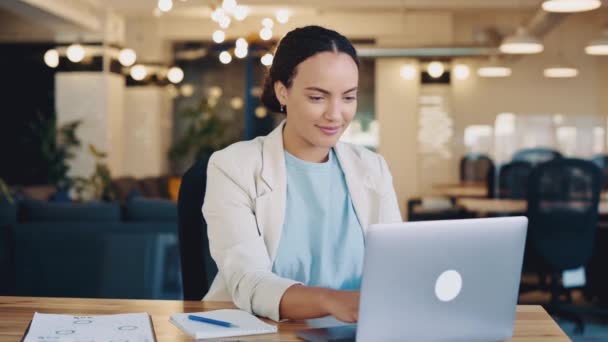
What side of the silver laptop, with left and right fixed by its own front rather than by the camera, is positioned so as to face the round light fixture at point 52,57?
front

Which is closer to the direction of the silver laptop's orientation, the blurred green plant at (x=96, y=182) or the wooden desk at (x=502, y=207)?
the blurred green plant

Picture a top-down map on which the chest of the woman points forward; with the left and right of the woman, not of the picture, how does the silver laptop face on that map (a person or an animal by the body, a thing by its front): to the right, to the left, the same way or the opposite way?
the opposite way

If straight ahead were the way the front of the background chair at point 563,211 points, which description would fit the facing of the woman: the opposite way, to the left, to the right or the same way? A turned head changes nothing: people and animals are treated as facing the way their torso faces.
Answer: the opposite way

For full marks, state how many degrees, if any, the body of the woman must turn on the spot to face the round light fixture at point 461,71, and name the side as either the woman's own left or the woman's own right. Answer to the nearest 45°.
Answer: approximately 135° to the woman's own left

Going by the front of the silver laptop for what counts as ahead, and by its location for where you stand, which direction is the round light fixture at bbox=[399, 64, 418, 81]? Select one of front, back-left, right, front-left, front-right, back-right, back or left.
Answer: front-right
